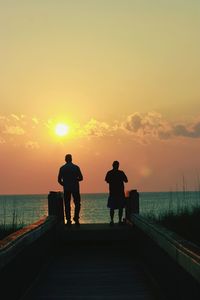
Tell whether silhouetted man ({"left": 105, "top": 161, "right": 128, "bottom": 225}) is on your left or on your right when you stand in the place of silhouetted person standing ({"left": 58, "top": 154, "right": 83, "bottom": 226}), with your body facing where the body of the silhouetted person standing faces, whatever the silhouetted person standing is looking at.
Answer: on your right

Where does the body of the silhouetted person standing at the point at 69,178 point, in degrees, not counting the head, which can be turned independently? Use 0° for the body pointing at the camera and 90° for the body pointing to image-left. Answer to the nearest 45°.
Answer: approximately 180°
